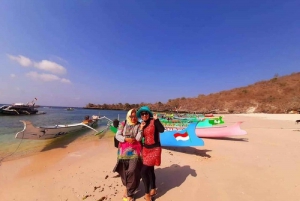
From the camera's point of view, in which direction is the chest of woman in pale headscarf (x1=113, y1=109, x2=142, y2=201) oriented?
toward the camera
